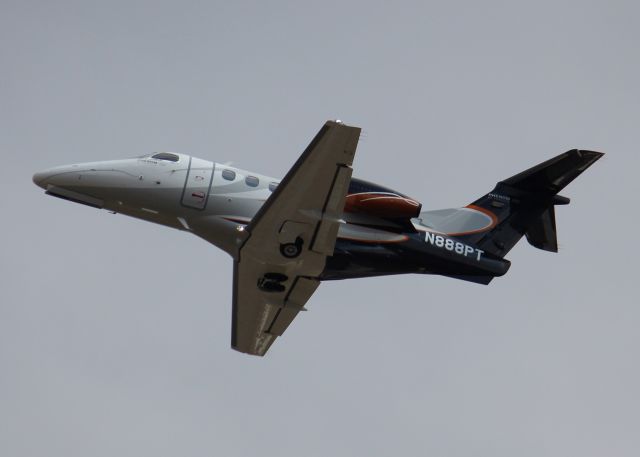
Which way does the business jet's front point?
to the viewer's left
